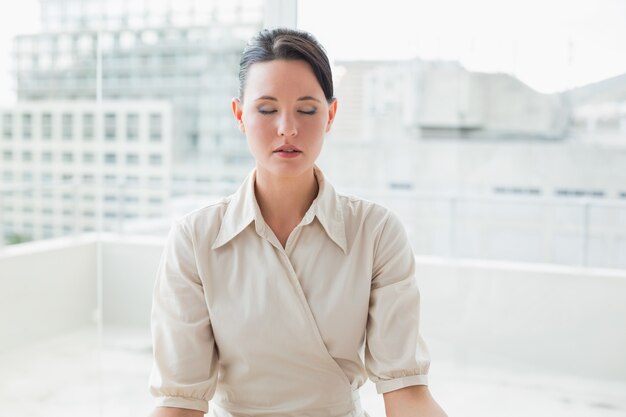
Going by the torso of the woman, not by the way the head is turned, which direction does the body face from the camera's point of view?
toward the camera

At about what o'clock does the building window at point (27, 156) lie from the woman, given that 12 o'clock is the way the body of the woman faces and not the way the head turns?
The building window is roughly at 5 o'clock from the woman.

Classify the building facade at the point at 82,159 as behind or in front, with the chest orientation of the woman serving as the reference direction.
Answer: behind

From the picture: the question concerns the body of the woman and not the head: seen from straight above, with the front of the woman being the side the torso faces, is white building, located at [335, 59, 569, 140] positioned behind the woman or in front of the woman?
behind
